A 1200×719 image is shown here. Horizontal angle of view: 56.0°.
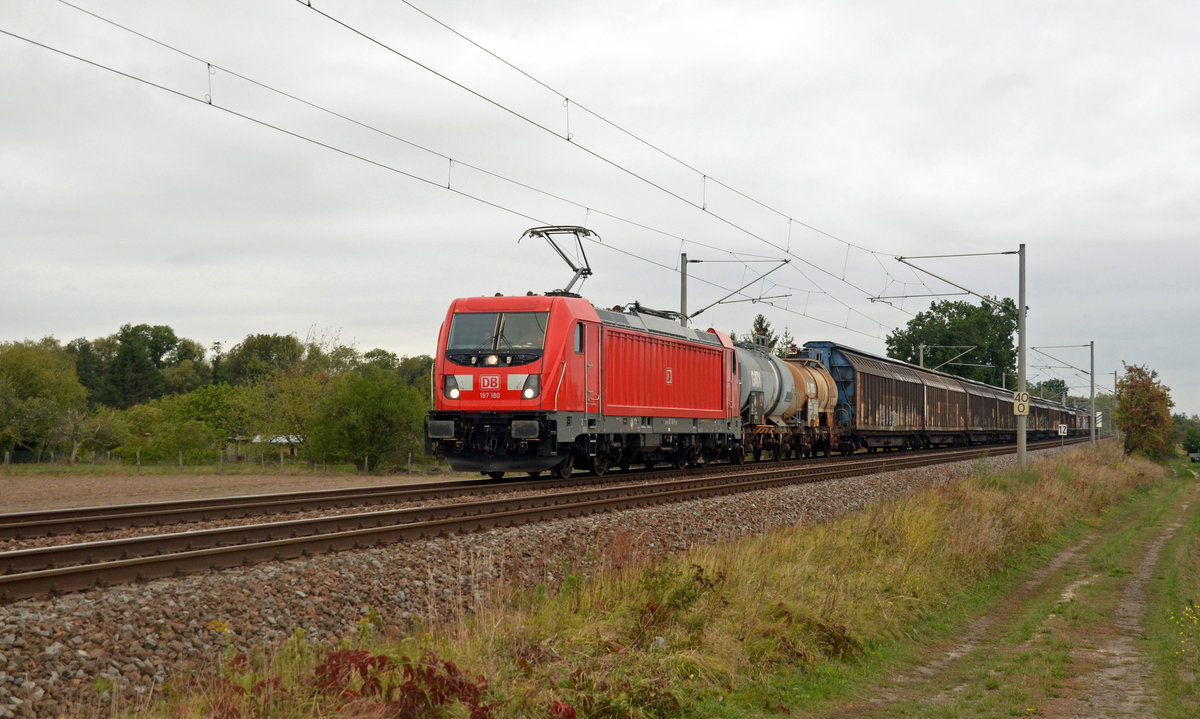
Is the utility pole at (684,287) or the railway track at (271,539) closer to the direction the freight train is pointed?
the railway track

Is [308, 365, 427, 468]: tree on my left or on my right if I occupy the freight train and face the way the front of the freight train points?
on my right

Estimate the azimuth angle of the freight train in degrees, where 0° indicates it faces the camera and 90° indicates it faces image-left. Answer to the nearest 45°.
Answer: approximately 45°
